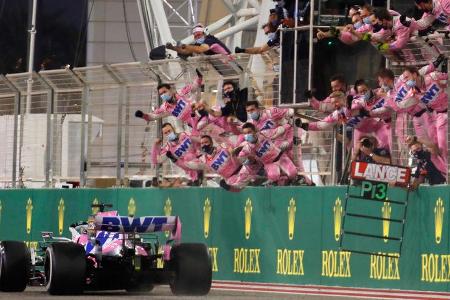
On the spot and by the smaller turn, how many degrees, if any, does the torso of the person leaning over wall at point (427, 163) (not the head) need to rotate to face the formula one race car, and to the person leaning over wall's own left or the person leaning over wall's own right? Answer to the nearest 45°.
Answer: approximately 45° to the person leaning over wall's own right

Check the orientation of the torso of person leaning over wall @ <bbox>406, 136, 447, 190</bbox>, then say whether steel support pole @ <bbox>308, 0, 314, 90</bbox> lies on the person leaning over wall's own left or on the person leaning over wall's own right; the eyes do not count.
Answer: on the person leaning over wall's own right

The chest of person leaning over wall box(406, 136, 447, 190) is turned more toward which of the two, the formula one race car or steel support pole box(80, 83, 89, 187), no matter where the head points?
the formula one race car

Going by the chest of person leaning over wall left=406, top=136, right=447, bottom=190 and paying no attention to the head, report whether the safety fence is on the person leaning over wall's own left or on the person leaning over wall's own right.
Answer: on the person leaning over wall's own right

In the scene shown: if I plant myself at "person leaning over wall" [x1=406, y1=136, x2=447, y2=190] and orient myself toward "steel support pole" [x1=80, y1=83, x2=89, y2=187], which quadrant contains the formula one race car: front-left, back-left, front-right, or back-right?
front-left

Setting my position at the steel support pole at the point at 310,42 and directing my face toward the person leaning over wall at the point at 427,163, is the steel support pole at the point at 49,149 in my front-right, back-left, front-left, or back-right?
back-right
